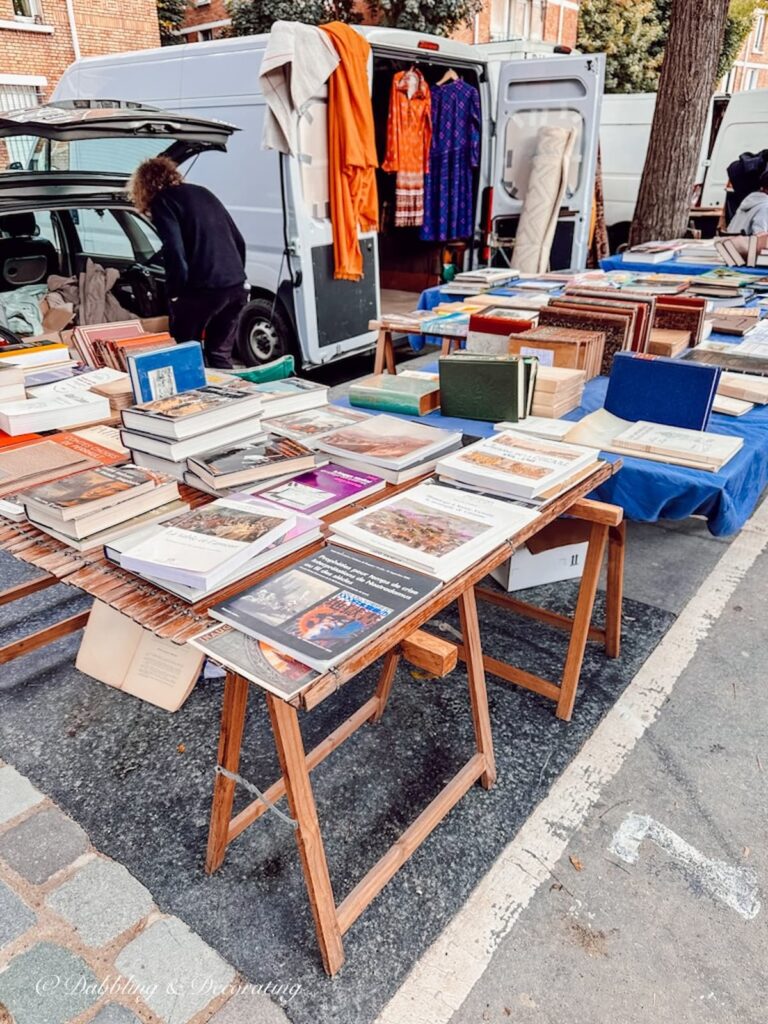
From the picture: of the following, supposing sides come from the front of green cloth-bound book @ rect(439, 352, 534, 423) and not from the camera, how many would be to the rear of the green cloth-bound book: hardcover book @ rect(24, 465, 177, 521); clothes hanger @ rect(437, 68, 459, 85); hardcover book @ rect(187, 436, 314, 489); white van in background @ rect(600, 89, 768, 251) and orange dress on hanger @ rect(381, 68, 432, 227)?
3

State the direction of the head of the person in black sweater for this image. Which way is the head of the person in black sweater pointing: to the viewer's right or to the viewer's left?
to the viewer's left

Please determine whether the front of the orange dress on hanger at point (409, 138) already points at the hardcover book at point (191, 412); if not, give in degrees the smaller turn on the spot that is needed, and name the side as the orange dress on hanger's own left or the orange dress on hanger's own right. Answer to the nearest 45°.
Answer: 0° — it already faces it

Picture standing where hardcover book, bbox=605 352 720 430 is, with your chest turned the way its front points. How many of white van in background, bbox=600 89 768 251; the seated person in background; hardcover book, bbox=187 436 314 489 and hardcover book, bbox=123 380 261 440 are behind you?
2

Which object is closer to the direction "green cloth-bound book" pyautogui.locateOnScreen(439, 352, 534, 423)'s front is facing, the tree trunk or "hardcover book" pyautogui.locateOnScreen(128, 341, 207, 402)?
the hardcover book

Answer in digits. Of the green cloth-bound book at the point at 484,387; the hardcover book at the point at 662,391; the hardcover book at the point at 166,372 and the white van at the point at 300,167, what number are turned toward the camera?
3

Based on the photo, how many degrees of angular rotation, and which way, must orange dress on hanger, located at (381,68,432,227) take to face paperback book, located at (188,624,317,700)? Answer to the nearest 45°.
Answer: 0° — it already faces it

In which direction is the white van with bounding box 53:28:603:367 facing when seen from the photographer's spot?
facing away from the viewer and to the left of the viewer
